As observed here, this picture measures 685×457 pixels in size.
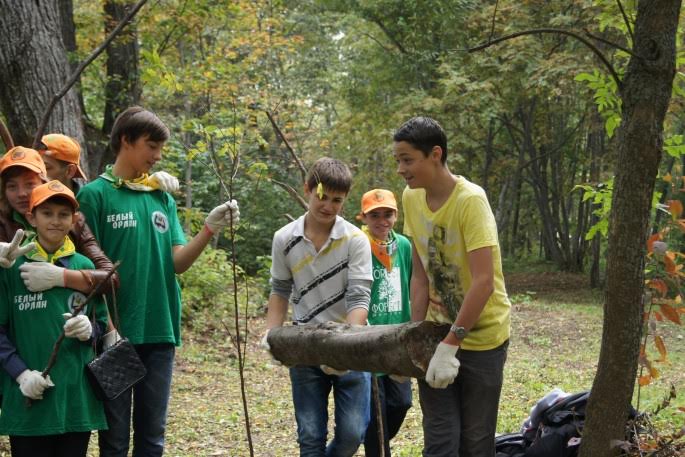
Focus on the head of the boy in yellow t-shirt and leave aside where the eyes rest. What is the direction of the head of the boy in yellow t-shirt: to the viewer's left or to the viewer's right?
to the viewer's left

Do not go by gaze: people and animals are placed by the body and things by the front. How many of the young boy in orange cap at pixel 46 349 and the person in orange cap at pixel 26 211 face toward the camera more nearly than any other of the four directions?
2

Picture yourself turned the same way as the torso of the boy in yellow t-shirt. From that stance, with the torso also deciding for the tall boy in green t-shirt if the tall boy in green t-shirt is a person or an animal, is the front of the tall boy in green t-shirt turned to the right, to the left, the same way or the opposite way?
to the left

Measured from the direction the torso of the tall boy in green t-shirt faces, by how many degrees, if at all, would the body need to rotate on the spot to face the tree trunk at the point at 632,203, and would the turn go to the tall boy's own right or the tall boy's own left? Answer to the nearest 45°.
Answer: approximately 90° to the tall boy's own left

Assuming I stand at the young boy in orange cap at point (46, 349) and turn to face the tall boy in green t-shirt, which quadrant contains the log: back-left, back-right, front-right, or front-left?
front-right

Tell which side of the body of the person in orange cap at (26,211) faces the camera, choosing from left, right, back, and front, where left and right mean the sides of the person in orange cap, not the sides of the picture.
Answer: front

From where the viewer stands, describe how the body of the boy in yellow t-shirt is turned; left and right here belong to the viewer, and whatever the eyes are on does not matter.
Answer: facing the viewer and to the left of the viewer

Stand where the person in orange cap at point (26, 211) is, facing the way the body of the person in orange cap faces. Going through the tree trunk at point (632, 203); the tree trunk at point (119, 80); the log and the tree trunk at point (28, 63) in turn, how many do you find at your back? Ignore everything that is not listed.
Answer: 2

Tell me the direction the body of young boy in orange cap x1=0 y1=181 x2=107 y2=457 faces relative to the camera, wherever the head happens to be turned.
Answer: toward the camera

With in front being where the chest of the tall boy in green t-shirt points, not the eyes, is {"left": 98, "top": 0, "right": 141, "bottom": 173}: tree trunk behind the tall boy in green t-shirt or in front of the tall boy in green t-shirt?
behind

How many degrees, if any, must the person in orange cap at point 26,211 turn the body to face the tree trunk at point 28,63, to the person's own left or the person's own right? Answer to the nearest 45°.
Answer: approximately 180°

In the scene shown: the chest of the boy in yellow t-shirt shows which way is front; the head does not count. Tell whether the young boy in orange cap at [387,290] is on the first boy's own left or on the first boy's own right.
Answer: on the first boy's own right

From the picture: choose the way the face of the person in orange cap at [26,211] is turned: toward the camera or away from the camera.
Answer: toward the camera

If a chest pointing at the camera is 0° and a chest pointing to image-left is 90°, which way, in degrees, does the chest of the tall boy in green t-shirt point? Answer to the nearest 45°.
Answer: approximately 315°

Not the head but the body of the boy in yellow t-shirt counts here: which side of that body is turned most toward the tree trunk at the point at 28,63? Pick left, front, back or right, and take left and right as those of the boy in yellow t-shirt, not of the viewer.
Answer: right
